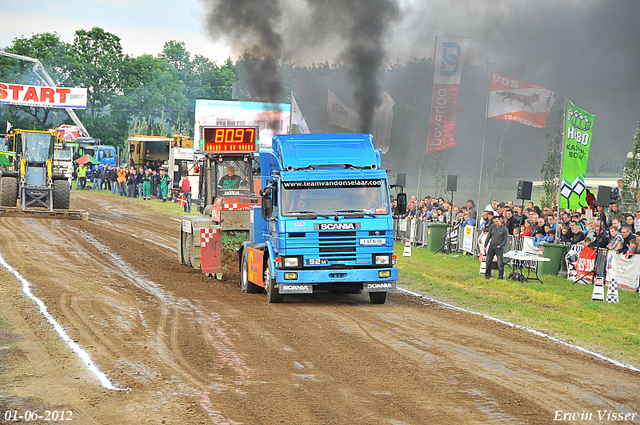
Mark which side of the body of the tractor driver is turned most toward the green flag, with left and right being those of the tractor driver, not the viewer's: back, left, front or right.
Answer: left

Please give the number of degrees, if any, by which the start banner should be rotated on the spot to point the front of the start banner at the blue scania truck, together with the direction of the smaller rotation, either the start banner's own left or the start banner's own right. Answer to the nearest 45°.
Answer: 0° — it already faces it

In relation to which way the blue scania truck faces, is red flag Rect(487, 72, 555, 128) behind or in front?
behind

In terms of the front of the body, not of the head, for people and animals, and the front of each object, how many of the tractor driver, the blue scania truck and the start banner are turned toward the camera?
3

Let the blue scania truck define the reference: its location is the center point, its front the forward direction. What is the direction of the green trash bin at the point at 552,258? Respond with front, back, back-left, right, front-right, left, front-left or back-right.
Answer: back-left

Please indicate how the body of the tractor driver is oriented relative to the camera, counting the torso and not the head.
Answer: toward the camera

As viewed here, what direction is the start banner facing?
toward the camera

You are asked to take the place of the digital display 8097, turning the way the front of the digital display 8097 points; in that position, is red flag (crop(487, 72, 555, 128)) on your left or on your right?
on your left

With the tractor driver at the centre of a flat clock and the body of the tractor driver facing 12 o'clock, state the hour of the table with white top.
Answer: The table with white top is roughly at 9 o'clock from the tractor driver.

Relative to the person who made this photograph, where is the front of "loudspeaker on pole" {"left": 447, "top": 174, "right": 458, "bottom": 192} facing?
facing the viewer and to the left of the viewer
